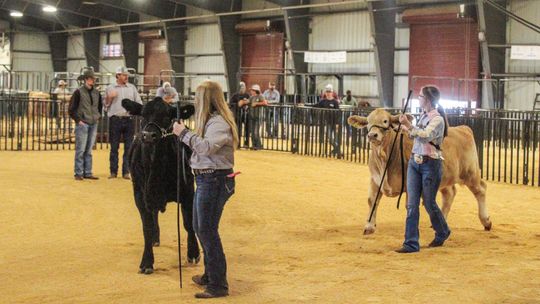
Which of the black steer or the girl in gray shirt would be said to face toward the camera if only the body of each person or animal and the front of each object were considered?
the black steer

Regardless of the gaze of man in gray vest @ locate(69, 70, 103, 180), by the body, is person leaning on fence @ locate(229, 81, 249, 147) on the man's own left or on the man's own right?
on the man's own left

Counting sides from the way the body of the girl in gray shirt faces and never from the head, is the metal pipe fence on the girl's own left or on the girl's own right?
on the girl's own right

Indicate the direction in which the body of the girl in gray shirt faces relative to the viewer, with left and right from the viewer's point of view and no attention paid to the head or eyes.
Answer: facing to the left of the viewer

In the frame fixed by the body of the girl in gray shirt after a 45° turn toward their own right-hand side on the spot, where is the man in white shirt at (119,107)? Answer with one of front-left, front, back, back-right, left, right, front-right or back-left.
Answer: front-right

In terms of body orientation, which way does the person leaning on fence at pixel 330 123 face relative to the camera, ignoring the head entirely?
toward the camera

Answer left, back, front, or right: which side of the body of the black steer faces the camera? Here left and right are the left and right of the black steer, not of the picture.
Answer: front

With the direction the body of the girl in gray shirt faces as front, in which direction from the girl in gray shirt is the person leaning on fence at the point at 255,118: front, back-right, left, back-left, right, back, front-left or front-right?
right

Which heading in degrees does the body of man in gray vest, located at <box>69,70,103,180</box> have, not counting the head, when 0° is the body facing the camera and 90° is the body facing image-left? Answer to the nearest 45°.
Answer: approximately 315°

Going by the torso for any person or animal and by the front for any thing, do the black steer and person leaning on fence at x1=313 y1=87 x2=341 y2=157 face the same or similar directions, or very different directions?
same or similar directions

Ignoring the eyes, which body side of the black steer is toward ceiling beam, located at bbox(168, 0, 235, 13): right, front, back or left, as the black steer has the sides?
back

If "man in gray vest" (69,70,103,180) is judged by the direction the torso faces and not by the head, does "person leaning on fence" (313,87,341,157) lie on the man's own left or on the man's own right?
on the man's own left

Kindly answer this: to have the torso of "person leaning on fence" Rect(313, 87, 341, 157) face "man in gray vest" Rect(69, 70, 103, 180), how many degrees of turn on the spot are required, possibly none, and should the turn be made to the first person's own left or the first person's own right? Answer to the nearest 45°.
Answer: approximately 45° to the first person's own right
